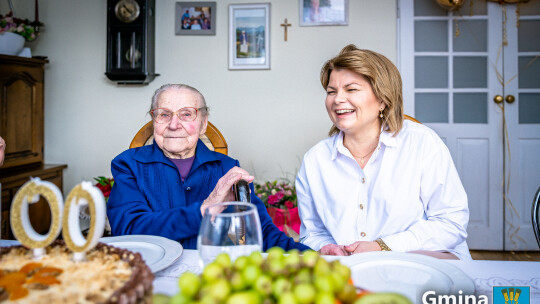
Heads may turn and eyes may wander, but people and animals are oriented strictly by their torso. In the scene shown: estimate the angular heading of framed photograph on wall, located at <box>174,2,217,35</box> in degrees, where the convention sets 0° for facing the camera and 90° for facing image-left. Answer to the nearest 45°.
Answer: approximately 0°

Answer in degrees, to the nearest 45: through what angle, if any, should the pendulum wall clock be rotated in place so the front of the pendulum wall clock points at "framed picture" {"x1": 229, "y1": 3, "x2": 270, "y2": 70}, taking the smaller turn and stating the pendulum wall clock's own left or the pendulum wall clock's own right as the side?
approximately 90° to the pendulum wall clock's own left

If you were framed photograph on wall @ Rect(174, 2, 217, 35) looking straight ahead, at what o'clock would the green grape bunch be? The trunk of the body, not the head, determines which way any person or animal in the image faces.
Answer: The green grape bunch is roughly at 12 o'clock from the framed photograph on wall.

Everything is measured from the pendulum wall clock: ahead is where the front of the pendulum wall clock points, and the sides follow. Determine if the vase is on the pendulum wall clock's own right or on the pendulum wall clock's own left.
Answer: on the pendulum wall clock's own right

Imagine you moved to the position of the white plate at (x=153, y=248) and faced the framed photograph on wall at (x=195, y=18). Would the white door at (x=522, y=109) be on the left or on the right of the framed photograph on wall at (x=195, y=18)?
right

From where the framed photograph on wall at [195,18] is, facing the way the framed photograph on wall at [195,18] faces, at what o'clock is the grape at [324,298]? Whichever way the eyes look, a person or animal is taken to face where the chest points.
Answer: The grape is roughly at 12 o'clock from the framed photograph on wall.

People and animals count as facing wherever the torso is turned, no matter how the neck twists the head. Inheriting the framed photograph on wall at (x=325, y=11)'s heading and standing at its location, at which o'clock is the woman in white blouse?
The woman in white blouse is roughly at 12 o'clock from the framed photograph on wall.
